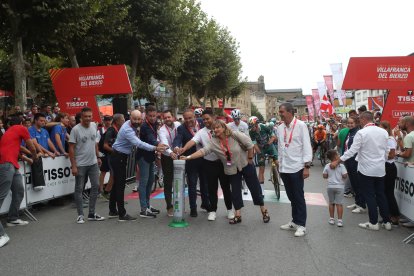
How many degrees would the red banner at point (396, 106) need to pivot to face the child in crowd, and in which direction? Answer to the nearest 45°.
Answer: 0° — it already faces them

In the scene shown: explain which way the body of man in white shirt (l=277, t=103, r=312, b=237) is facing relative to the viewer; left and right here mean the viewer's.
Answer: facing the viewer and to the left of the viewer

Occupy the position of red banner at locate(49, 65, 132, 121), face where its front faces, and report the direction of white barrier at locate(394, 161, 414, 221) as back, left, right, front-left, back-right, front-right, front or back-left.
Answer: front-left

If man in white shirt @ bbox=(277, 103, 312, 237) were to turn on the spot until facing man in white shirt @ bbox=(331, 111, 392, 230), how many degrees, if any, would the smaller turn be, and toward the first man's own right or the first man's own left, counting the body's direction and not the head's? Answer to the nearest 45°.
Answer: approximately 135° to the first man's own left

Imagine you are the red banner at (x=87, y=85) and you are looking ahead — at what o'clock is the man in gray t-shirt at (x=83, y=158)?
The man in gray t-shirt is roughly at 12 o'clock from the red banner.

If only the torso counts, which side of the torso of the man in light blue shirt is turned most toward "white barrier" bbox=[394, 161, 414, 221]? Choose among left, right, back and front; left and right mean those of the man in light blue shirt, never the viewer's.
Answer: front

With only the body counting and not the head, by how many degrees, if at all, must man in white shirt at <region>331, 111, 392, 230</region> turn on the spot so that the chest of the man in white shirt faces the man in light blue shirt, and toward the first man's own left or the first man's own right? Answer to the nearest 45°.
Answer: approximately 45° to the first man's own left

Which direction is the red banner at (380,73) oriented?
toward the camera

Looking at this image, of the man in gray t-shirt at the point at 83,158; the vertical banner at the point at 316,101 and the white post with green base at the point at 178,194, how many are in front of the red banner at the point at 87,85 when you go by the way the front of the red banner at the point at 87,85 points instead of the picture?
2

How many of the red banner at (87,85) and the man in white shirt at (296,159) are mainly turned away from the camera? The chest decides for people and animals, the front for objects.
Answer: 0

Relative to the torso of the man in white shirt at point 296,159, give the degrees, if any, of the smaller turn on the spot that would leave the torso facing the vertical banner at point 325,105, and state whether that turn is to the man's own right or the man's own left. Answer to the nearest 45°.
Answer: approximately 135° to the man's own right

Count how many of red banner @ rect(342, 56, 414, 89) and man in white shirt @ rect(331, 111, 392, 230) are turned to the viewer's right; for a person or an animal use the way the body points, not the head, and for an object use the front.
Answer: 0

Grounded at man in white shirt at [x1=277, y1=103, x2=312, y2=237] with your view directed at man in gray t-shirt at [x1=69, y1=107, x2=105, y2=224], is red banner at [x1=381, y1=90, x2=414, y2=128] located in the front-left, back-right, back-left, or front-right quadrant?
back-right

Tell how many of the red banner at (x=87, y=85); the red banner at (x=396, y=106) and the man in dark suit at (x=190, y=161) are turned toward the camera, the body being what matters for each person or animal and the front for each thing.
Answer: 3

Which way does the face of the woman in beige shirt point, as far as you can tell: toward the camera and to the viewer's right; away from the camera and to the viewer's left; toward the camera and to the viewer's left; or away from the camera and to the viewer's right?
toward the camera and to the viewer's left

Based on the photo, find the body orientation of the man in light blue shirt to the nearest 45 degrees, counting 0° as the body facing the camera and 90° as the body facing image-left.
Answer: approximately 270°

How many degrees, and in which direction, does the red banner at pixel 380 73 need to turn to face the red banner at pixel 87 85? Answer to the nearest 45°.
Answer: approximately 90° to its right
